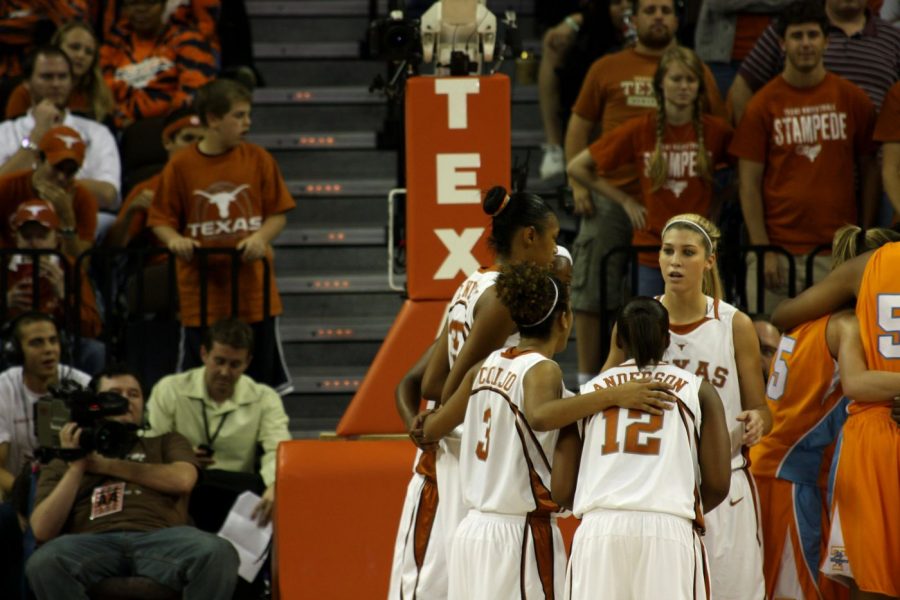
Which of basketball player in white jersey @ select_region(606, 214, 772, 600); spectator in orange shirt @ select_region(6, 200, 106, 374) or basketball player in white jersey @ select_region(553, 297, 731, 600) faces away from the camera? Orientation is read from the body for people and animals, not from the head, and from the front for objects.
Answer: basketball player in white jersey @ select_region(553, 297, 731, 600)

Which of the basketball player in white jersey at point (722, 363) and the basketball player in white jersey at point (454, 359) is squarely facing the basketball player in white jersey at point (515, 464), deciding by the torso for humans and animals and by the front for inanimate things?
the basketball player in white jersey at point (722, 363)

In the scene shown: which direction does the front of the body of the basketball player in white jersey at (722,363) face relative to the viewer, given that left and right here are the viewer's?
facing the viewer and to the left of the viewer

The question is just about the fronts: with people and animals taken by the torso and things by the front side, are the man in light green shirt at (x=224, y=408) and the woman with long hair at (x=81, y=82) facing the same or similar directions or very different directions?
same or similar directions

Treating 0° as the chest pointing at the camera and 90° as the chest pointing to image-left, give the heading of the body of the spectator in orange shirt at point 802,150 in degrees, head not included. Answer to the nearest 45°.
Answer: approximately 0°

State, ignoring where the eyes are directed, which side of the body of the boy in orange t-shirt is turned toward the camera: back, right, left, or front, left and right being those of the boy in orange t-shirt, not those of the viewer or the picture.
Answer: front

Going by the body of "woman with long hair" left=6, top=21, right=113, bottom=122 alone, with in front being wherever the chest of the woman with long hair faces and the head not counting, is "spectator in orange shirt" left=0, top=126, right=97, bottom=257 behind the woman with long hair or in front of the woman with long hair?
in front

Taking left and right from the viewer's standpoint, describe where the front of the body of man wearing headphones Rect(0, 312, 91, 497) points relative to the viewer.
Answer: facing the viewer and to the right of the viewer

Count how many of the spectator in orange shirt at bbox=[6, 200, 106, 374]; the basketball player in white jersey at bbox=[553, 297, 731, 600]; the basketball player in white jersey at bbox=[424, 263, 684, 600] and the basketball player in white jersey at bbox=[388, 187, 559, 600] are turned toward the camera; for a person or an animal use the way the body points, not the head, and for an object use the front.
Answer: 1

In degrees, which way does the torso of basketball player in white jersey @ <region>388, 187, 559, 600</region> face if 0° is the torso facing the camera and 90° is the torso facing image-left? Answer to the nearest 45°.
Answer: approximately 225°

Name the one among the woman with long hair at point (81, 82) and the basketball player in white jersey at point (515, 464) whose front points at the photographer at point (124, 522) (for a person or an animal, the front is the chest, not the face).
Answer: the woman with long hair

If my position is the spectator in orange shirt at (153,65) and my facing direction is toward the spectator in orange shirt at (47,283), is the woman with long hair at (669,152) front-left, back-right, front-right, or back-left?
front-left

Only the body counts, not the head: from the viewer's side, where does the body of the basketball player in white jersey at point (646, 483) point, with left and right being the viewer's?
facing away from the viewer

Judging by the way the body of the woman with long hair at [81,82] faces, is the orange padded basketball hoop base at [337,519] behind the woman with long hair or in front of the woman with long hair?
in front

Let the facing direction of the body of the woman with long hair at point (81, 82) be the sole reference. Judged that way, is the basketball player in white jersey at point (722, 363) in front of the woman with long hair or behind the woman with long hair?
in front
